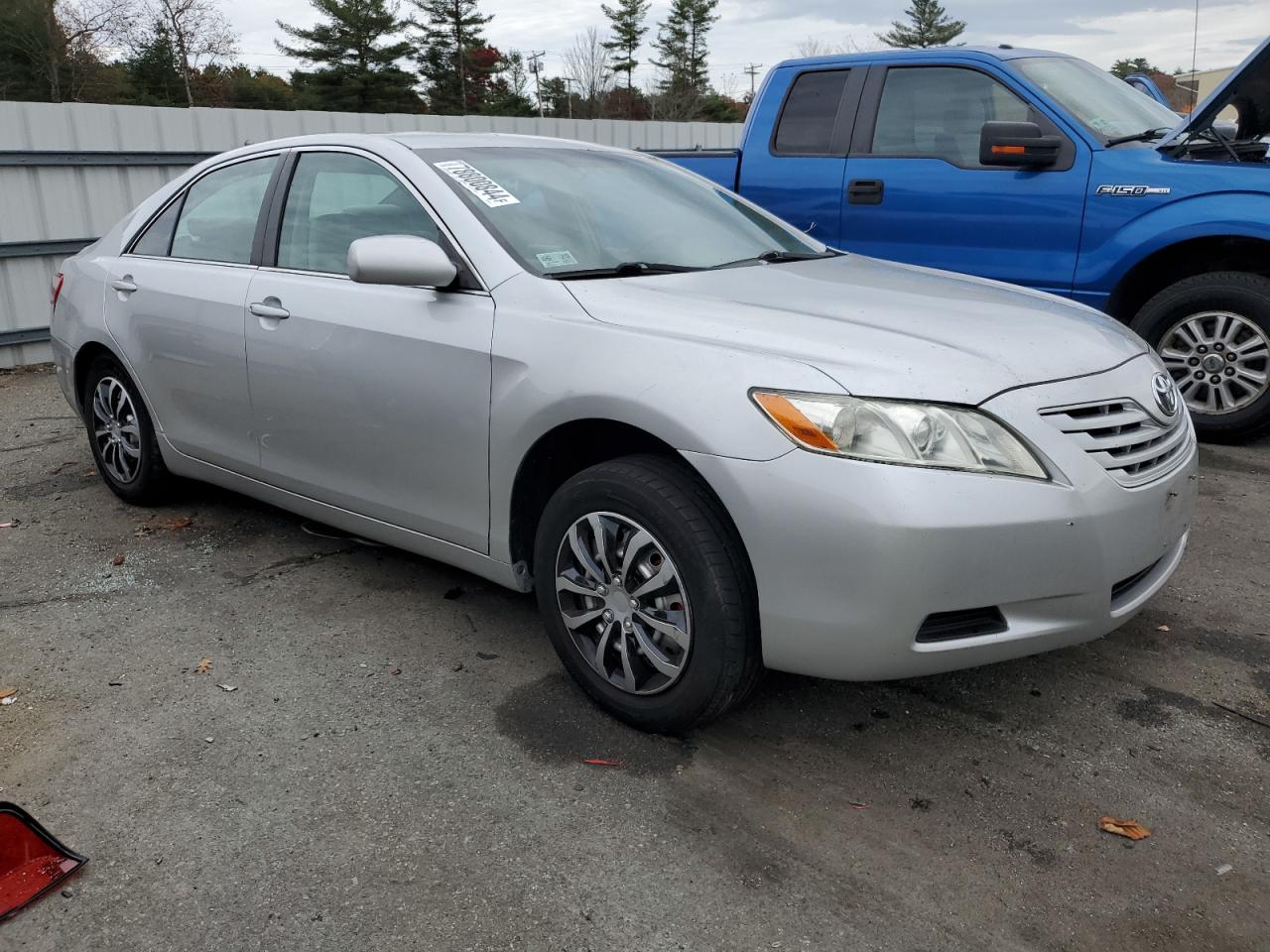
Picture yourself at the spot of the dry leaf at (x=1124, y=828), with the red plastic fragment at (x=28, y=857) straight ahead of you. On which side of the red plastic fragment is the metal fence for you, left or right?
right

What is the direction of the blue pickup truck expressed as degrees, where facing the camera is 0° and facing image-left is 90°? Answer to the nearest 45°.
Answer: approximately 270°

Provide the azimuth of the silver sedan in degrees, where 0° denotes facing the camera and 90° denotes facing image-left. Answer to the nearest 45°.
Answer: approximately 315°

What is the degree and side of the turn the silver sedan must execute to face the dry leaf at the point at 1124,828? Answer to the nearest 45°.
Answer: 0° — it already faces it

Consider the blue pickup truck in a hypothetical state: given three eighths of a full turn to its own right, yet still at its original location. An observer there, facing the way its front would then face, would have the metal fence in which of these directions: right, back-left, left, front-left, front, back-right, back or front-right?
front-right

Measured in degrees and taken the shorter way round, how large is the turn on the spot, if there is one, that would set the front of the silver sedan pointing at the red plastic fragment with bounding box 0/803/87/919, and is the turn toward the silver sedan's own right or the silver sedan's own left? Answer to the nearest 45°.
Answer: approximately 90° to the silver sedan's own right

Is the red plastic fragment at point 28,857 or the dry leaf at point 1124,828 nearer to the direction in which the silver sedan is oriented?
the dry leaf

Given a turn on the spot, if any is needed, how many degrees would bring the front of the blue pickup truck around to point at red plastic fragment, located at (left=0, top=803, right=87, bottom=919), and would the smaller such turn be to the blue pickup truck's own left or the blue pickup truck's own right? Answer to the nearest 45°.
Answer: approximately 135° to the blue pickup truck's own right

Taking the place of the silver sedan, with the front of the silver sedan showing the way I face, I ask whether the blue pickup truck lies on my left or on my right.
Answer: on my left
